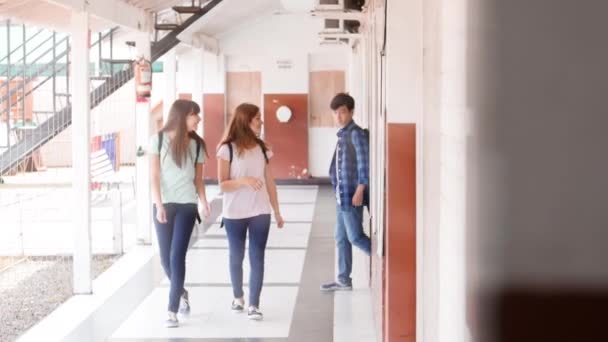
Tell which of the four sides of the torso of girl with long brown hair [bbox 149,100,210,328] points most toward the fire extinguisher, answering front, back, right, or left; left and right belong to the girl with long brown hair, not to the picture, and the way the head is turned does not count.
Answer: back

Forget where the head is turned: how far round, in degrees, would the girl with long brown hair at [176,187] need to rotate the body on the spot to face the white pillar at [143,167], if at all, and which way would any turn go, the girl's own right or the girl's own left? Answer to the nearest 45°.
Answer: approximately 180°

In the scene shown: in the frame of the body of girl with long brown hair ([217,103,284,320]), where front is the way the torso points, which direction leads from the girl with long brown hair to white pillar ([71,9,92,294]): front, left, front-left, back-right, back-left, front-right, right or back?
back-right

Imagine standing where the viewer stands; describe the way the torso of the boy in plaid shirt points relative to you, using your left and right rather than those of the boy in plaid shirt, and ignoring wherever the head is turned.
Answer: facing the viewer and to the left of the viewer

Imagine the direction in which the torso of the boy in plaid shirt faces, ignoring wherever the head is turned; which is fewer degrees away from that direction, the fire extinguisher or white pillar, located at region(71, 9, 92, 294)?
the white pillar

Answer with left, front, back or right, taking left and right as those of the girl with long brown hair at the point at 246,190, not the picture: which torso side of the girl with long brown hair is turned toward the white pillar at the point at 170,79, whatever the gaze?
back

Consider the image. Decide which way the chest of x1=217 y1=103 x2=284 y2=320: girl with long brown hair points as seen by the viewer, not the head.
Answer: toward the camera

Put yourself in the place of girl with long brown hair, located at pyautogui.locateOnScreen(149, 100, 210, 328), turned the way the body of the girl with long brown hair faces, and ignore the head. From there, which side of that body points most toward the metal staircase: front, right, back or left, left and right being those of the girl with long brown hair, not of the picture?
back

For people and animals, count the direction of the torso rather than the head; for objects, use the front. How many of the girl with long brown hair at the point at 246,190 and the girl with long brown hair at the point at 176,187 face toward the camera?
2

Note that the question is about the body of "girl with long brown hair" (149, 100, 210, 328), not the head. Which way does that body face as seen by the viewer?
toward the camera

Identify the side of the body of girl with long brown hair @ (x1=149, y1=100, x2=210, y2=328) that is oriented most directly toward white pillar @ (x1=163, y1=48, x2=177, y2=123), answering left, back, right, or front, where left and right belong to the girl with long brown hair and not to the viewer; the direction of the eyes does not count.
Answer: back

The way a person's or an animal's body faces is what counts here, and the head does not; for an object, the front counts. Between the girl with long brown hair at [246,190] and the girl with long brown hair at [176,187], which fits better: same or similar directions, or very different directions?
same or similar directions

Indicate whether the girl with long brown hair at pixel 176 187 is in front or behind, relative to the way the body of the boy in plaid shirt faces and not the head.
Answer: in front
